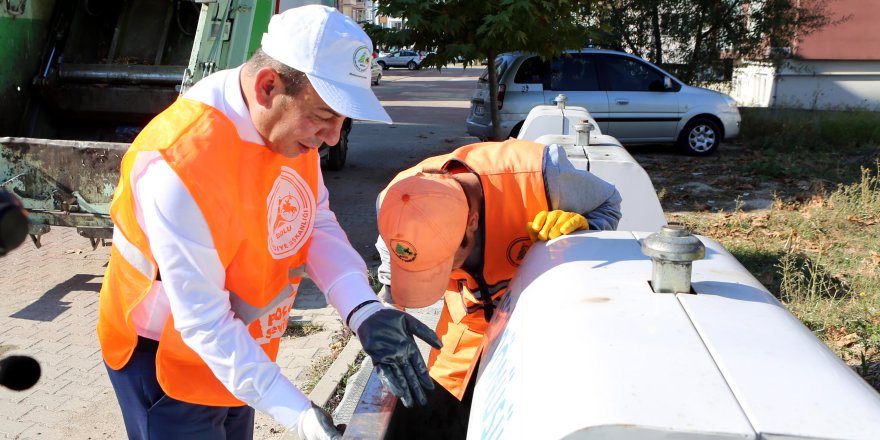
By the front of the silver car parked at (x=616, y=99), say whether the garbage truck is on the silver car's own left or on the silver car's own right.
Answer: on the silver car's own right

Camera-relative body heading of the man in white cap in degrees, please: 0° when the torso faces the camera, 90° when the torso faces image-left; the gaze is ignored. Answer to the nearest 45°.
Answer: approximately 315°

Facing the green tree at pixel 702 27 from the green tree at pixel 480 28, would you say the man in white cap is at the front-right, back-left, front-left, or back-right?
back-right

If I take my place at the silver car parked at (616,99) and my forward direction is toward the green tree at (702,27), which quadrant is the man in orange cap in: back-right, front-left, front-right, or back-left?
back-right

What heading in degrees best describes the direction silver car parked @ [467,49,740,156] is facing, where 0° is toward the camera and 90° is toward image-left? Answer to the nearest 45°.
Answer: approximately 270°

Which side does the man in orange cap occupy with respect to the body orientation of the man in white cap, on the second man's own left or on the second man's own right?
on the second man's own left

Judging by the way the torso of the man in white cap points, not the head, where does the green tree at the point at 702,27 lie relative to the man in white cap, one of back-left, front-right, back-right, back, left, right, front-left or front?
left

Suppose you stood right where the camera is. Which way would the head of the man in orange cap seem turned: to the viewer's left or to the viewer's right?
to the viewer's left

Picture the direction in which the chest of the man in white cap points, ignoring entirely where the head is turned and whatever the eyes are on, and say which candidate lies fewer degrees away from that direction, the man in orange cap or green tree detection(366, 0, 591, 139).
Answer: the man in orange cap

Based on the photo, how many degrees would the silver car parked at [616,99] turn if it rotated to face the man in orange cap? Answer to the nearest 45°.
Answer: approximately 90° to its right

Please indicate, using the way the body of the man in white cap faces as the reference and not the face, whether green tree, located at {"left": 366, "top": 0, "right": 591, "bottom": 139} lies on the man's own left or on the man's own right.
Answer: on the man's own left

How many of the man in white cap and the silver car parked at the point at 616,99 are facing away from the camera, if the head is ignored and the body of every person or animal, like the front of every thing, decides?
0

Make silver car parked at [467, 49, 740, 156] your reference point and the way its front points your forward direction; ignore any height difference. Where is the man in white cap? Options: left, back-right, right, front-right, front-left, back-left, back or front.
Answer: right

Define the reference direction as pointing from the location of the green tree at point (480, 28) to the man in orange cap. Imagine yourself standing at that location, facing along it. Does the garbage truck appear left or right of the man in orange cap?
right
